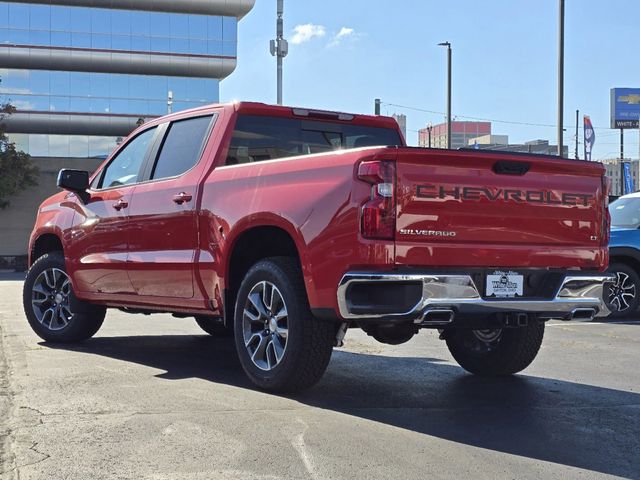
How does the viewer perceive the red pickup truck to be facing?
facing away from the viewer and to the left of the viewer

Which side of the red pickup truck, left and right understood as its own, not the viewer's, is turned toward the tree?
front

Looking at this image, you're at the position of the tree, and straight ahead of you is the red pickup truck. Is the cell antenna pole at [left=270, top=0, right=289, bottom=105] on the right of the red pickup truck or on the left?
left

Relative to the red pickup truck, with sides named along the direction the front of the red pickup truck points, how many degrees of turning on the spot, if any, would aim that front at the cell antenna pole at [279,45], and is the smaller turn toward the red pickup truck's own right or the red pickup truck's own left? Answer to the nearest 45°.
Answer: approximately 45° to the red pickup truck's own right
